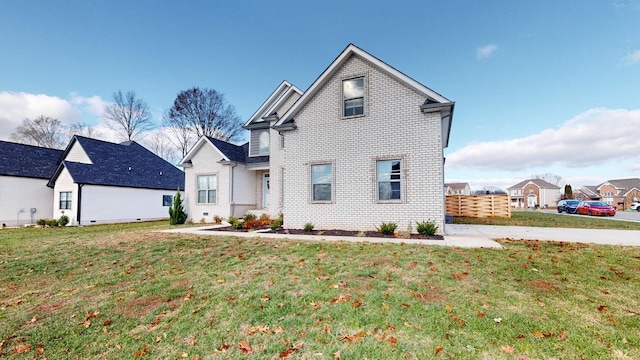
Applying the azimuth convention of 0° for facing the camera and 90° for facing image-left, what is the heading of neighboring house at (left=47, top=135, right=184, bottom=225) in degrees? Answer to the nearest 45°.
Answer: approximately 45°

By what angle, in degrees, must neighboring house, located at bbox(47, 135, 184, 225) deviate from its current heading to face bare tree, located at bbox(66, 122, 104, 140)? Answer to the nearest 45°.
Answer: approximately 135° to its right

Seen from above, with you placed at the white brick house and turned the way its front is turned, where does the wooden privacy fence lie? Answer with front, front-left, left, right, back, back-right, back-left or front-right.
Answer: back-left

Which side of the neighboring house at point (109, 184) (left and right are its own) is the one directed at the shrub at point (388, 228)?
left

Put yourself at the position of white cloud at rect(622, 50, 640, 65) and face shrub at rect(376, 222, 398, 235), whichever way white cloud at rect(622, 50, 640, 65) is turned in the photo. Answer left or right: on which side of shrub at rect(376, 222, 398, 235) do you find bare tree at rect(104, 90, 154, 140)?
right
